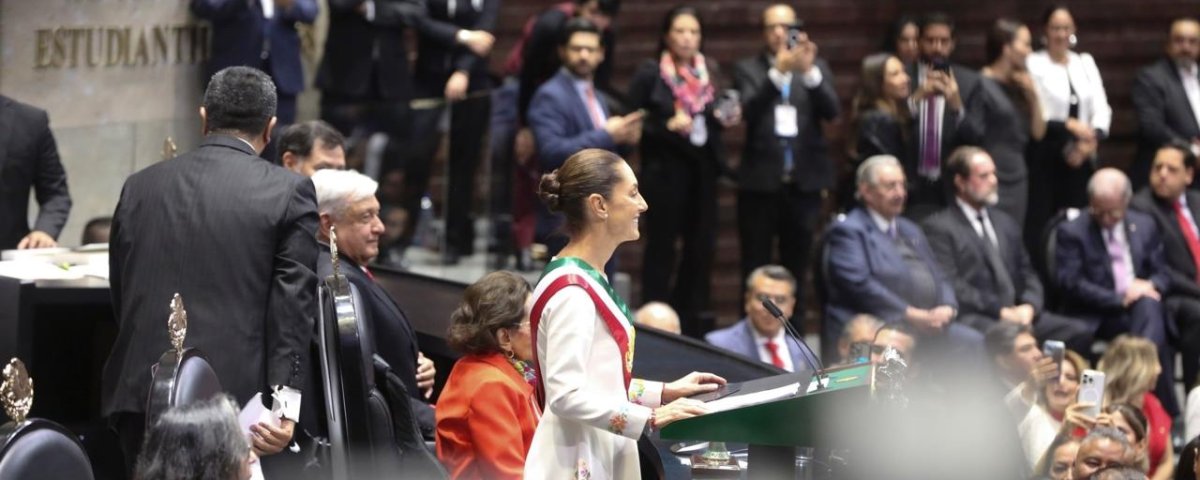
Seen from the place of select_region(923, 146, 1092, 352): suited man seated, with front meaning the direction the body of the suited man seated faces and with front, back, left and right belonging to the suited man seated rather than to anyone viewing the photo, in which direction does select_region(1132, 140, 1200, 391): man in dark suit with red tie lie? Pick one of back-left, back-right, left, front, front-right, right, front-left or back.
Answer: left

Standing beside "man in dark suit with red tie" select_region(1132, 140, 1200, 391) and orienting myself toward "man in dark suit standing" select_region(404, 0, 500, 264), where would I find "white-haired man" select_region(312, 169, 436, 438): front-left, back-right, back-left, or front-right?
front-left

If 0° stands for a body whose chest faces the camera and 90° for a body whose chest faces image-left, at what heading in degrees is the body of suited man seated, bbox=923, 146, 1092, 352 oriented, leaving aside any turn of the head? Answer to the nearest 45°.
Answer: approximately 315°

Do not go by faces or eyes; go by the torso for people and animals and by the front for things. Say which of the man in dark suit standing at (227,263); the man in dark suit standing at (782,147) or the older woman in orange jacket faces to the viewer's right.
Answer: the older woman in orange jacket

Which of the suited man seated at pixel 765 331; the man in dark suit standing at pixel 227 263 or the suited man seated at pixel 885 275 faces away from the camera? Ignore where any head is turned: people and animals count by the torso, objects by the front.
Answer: the man in dark suit standing

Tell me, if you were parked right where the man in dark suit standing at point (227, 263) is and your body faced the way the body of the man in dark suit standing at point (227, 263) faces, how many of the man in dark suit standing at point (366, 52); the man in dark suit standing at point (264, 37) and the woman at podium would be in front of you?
2

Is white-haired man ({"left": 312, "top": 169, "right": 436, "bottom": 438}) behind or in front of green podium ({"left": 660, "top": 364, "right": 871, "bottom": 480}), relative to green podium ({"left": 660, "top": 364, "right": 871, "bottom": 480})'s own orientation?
behind

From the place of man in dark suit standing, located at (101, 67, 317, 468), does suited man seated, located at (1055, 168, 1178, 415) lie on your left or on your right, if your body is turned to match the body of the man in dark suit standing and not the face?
on your right

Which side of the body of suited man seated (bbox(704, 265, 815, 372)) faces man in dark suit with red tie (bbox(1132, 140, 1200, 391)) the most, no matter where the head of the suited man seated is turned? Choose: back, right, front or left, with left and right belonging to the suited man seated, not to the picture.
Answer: left

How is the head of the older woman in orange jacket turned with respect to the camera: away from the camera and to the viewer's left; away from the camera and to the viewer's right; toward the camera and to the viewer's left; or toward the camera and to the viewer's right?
away from the camera and to the viewer's right

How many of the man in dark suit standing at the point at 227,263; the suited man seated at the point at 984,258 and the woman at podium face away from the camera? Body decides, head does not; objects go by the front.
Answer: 1

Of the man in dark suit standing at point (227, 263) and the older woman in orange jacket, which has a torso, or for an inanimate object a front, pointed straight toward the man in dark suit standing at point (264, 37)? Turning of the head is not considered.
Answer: the man in dark suit standing at point (227, 263)

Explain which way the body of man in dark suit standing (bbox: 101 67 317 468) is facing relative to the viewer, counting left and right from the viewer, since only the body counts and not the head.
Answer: facing away from the viewer

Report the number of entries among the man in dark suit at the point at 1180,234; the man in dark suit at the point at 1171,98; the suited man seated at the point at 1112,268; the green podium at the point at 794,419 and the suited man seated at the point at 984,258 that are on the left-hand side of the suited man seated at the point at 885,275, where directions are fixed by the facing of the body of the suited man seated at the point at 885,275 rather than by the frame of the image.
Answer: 4

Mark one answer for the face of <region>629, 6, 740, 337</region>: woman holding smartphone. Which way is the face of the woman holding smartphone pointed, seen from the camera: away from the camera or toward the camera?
toward the camera
